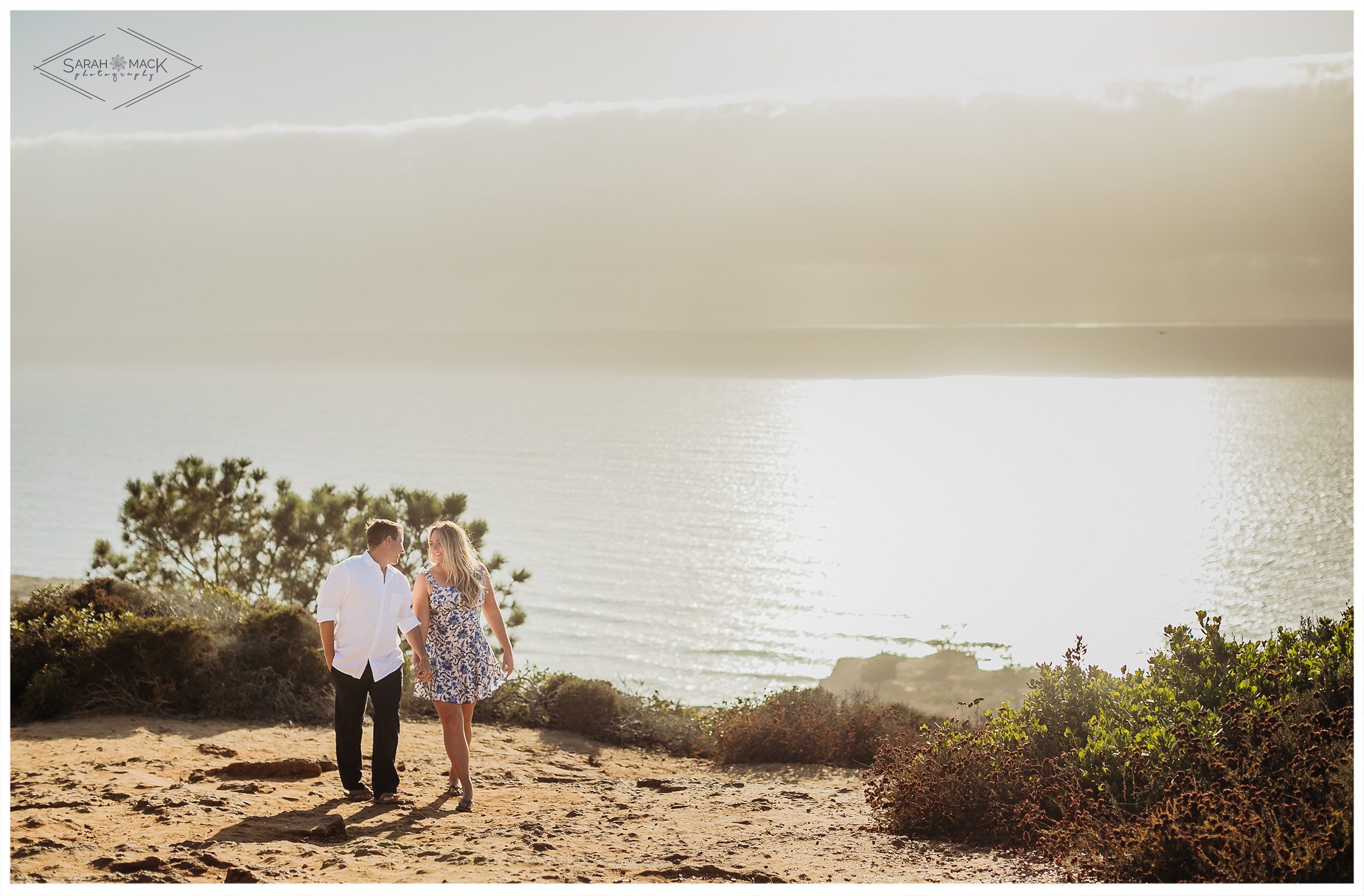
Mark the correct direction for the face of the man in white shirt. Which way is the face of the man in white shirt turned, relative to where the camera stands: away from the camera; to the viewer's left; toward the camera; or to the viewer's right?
to the viewer's right

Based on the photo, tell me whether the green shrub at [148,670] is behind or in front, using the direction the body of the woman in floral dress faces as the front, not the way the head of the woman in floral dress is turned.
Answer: behind

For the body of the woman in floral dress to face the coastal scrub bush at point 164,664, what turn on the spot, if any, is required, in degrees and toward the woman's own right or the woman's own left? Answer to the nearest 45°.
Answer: approximately 135° to the woman's own right

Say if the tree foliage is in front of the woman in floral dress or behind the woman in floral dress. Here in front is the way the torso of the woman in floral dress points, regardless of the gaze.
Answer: behind

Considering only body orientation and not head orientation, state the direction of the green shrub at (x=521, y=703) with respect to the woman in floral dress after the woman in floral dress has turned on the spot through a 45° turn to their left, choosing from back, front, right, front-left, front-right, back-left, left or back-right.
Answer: back-left

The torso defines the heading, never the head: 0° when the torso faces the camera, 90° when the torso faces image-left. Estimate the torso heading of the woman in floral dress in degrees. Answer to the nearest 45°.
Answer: approximately 0°

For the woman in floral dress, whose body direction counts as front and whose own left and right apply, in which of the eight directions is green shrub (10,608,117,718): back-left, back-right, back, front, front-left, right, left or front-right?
back-right
